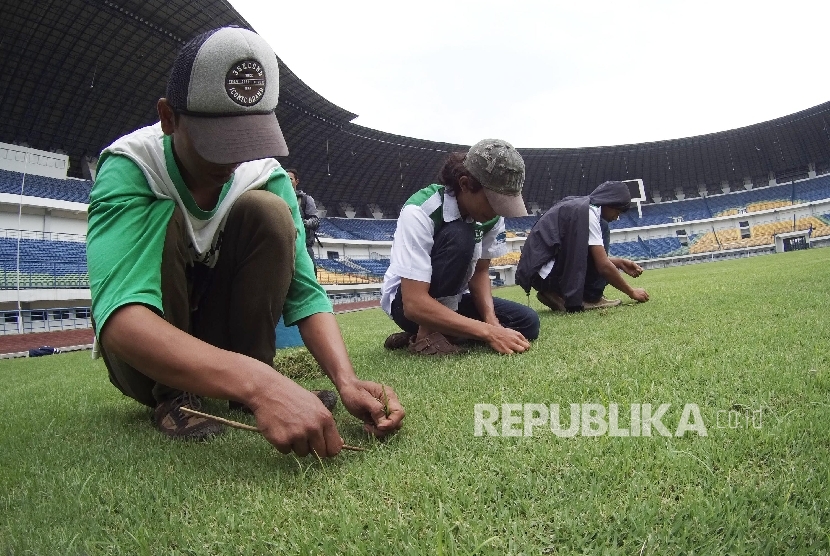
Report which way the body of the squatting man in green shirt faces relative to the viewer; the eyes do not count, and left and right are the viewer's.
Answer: facing the viewer and to the right of the viewer

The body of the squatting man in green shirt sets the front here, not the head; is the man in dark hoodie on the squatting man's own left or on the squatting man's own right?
on the squatting man's own left

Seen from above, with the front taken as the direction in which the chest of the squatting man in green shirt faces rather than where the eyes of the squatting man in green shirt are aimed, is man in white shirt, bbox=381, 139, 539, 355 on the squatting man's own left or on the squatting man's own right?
on the squatting man's own left

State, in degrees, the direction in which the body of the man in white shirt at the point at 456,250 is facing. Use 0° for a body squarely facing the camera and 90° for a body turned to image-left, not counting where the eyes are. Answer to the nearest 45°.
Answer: approximately 315°

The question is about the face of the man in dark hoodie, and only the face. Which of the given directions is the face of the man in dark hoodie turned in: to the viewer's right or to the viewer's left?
to the viewer's right

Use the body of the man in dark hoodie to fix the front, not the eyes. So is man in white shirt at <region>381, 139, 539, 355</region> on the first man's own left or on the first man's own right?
on the first man's own right

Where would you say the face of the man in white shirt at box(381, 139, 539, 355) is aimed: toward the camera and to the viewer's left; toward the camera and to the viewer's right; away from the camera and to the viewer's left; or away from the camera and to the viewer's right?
toward the camera and to the viewer's right

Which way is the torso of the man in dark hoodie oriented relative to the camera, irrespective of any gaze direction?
to the viewer's right
